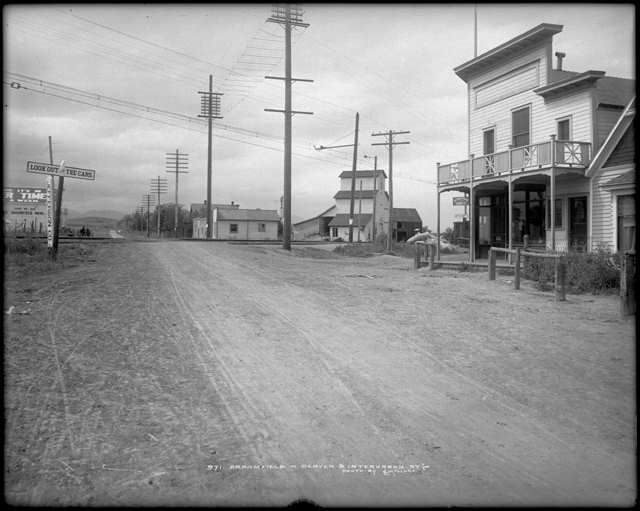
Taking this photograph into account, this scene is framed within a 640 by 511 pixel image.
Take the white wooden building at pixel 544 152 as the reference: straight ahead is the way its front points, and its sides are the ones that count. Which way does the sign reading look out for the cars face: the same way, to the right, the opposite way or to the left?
to the left

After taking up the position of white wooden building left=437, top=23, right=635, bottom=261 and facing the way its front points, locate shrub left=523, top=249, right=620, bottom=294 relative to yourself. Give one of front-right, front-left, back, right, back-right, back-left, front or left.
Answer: front-left

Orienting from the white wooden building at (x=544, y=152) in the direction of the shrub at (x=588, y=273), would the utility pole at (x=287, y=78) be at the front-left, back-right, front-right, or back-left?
back-right

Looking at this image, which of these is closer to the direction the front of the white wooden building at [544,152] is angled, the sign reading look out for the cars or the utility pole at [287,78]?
the sign reading look out for the cars

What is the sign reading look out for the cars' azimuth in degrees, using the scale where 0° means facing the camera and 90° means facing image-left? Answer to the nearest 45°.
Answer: approximately 0°

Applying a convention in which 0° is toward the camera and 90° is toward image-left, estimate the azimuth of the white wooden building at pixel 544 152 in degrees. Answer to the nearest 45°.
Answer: approximately 45°

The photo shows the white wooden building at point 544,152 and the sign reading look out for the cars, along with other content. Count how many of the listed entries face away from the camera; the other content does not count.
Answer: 0

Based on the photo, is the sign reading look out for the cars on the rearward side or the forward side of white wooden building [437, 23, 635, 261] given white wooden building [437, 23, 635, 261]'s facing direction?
on the forward side

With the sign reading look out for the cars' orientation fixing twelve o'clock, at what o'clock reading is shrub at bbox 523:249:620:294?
The shrub is roughly at 10 o'clock from the sign reading look out for the cars.
